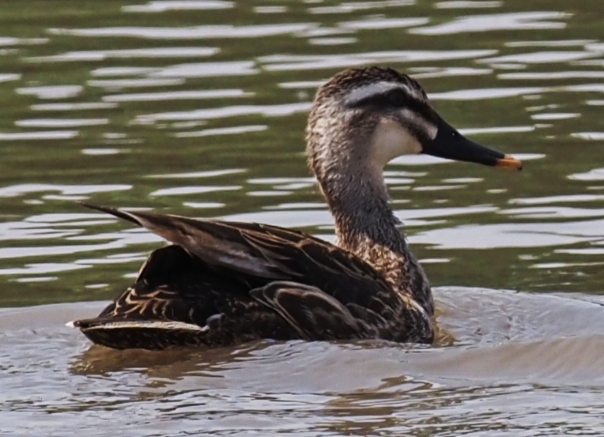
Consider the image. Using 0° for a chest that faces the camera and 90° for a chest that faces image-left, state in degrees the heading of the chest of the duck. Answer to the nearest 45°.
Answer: approximately 270°
